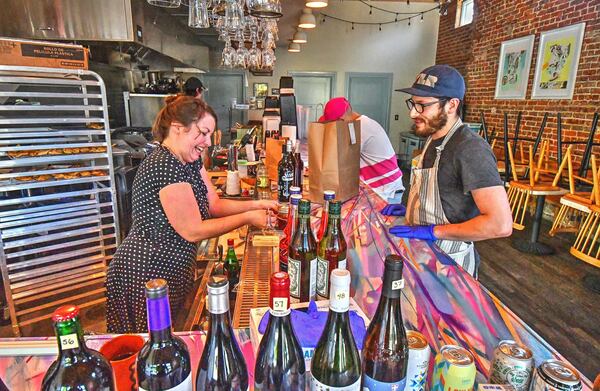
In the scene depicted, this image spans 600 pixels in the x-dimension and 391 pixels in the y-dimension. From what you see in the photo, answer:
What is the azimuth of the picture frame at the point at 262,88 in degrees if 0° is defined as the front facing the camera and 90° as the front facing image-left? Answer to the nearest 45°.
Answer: approximately 0°

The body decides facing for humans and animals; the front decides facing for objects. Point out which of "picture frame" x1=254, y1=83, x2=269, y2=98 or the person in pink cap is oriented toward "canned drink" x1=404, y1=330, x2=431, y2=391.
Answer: the picture frame

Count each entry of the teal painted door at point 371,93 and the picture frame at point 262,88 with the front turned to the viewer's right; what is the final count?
0

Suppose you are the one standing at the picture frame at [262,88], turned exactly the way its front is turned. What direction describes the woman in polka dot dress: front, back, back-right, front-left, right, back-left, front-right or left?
front

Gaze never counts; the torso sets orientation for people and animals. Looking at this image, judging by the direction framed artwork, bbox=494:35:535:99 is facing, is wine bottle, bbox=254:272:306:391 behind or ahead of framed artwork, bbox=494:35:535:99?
ahead

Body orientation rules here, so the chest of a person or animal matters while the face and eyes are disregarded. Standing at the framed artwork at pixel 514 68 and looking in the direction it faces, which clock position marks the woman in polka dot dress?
The woman in polka dot dress is roughly at 11 o'clock from the framed artwork.

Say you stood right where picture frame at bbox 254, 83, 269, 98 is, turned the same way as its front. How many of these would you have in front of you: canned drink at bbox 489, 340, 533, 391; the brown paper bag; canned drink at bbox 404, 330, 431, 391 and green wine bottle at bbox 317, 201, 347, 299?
4

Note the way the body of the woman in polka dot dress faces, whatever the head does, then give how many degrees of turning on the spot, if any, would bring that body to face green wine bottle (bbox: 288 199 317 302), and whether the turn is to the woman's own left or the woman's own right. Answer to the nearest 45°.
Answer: approximately 45° to the woman's own right

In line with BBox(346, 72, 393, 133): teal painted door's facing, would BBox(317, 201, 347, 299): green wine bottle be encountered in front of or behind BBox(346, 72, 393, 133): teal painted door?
in front

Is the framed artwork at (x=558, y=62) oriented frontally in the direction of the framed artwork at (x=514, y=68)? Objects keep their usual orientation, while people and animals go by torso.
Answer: no

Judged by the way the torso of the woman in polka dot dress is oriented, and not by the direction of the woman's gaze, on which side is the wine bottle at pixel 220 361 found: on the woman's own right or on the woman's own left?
on the woman's own right

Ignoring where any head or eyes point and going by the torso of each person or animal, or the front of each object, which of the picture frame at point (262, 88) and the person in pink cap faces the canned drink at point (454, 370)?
the picture frame

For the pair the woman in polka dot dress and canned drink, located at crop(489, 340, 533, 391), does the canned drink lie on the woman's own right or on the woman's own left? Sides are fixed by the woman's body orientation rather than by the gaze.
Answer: on the woman's own right

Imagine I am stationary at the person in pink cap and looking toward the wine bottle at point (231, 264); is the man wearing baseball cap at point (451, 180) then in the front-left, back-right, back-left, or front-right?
front-left

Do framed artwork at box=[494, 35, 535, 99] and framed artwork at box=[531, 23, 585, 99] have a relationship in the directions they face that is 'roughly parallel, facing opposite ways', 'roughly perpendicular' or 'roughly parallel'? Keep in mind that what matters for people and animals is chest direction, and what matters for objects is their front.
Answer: roughly parallel

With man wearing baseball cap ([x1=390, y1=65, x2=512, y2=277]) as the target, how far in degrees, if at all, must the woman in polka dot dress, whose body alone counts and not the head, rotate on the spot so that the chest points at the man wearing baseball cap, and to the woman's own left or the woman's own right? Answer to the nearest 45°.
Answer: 0° — they already face them

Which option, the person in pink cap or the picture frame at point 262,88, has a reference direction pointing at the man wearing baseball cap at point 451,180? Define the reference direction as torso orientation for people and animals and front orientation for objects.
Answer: the picture frame

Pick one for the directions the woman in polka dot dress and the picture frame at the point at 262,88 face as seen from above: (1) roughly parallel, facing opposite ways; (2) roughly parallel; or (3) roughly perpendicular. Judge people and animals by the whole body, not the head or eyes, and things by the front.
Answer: roughly perpendicular
